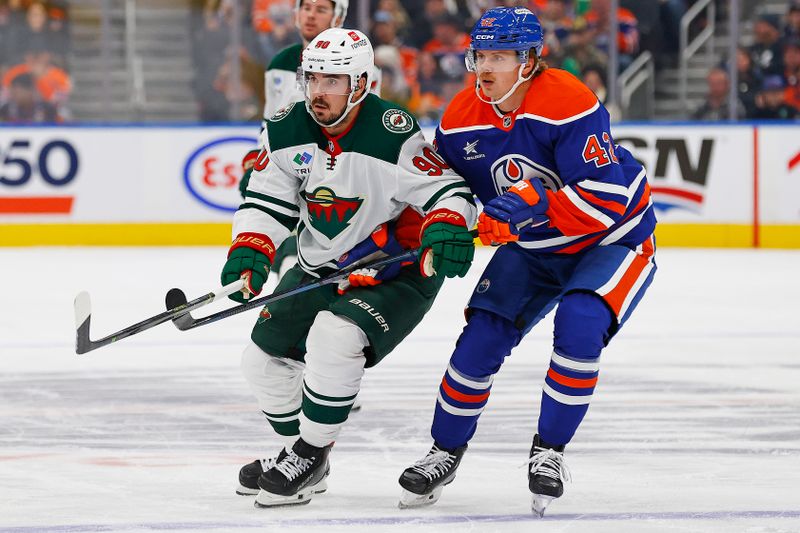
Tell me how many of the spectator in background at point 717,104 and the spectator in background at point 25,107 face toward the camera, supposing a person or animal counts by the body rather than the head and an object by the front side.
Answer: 2

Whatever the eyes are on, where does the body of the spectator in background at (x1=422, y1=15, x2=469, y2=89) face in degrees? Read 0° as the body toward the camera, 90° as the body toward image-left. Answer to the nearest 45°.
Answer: approximately 0°

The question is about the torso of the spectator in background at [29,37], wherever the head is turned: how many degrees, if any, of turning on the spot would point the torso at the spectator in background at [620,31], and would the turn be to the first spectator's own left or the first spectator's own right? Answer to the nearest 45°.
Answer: approximately 90° to the first spectator's own left

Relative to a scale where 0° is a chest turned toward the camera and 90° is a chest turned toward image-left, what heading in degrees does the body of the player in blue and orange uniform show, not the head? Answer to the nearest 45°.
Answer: approximately 45°

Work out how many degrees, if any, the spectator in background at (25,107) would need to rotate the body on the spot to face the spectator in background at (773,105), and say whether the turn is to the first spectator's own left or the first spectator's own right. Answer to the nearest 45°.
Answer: approximately 90° to the first spectator's own left

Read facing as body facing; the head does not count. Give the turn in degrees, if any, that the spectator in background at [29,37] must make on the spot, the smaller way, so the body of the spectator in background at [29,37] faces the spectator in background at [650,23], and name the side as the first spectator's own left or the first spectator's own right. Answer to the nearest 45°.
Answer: approximately 90° to the first spectator's own left

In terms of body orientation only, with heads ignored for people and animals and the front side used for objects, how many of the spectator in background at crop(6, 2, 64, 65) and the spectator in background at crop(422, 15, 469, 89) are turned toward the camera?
2

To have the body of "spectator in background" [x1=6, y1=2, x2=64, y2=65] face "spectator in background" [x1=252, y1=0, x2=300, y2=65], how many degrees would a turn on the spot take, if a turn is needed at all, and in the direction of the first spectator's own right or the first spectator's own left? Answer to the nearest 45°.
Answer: approximately 90° to the first spectator's own left
